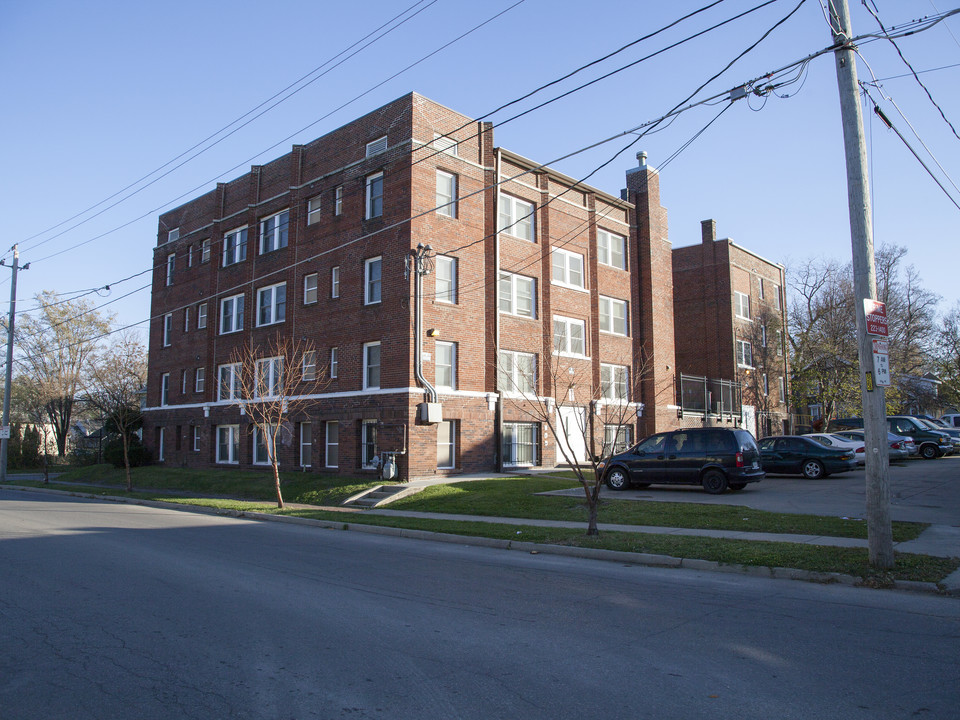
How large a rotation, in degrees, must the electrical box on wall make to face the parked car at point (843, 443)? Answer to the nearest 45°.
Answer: approximately 45° to its left

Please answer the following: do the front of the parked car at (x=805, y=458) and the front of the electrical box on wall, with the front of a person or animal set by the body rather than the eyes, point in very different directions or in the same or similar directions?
very different directions

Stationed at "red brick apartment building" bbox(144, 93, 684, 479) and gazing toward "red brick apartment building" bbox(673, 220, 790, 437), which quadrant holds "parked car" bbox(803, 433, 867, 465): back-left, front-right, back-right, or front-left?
front-right

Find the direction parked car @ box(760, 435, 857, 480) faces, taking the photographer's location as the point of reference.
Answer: facing to the left of the viewer

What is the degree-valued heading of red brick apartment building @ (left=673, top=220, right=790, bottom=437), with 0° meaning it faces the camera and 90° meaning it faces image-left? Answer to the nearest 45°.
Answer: approximately 315°

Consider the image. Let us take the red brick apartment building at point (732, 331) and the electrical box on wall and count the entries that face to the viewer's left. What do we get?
0

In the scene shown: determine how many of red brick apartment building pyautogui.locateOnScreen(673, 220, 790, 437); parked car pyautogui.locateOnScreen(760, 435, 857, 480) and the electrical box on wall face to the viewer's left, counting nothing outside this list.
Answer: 1

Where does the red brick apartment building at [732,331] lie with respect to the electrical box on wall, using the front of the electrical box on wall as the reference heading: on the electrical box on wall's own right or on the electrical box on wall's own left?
on the electrical box on wall's own left
